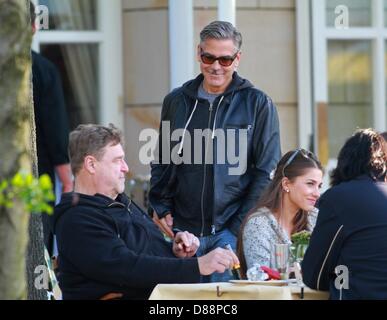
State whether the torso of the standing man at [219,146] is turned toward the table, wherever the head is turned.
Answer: yes

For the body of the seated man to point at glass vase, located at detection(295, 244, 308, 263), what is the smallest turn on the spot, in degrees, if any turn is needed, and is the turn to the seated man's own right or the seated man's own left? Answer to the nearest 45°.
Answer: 0° — they already face it

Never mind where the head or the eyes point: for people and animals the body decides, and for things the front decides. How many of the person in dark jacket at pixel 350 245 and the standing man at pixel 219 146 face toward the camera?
1

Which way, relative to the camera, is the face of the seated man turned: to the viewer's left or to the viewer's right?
to the viewer's right

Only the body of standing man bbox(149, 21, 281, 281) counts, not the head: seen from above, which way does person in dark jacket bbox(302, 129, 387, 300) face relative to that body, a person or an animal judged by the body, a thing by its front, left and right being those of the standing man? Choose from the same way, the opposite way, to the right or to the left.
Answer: the opposite way

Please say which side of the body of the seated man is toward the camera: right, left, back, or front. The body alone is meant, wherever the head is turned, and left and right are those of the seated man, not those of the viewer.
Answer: right

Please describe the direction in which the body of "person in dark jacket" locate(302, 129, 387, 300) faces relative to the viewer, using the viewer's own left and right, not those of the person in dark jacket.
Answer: facing away from the viewer

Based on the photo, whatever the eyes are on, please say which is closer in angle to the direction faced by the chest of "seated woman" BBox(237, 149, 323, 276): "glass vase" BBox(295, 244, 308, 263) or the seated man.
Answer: the glass vase
